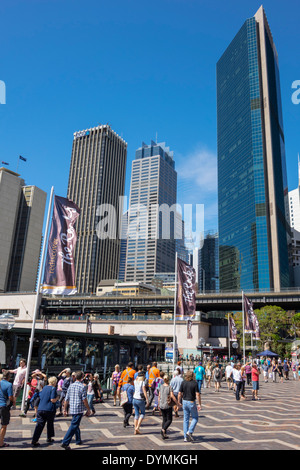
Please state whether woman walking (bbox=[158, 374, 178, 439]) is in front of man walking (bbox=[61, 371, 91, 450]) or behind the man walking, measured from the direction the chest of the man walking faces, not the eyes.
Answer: in front

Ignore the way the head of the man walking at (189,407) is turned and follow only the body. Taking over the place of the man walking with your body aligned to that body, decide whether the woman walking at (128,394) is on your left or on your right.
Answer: on your left

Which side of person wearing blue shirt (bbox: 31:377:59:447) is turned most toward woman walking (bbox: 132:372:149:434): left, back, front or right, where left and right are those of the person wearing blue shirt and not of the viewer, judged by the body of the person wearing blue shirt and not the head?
front

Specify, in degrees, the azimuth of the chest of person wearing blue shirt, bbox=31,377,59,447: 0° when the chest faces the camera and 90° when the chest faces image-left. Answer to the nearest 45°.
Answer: approximately 225°

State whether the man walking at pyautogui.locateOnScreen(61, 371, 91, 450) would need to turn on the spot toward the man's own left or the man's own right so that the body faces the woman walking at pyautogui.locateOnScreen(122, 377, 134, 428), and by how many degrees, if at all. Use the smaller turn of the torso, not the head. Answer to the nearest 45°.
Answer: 0° — they already face them

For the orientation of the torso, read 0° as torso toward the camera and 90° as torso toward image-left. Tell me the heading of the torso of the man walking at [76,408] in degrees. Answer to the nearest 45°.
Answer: approximately 225°

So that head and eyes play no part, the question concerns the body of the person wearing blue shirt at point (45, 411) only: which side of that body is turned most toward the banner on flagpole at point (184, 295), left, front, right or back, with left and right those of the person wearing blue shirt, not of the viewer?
front

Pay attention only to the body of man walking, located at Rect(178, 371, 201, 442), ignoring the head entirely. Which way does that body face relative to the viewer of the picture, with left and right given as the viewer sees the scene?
facing away from the viewer

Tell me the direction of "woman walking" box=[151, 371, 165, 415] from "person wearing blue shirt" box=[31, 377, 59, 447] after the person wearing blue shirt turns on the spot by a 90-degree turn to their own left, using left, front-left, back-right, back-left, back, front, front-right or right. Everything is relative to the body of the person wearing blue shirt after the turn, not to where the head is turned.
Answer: right
